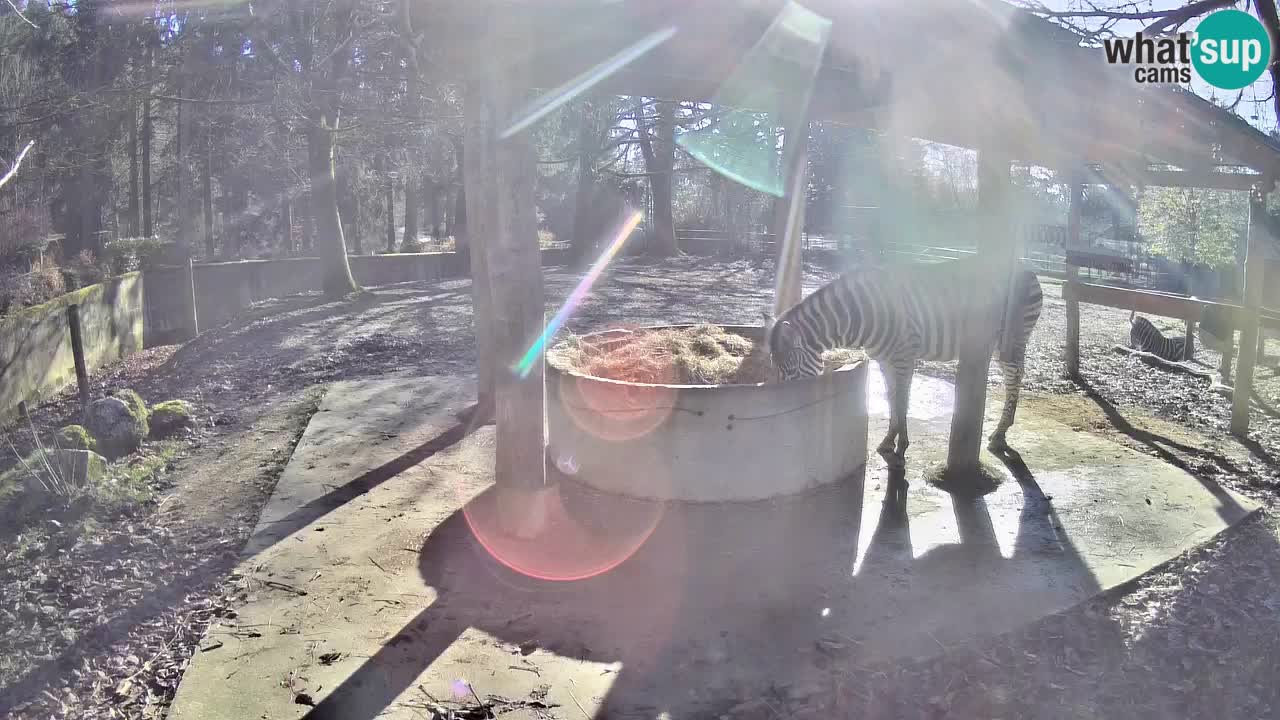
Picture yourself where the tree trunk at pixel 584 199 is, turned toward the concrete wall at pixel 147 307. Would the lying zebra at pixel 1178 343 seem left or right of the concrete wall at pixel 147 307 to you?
left

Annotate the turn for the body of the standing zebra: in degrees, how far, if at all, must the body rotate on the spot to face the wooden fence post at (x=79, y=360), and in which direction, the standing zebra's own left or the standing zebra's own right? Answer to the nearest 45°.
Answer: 0° — it already faces it

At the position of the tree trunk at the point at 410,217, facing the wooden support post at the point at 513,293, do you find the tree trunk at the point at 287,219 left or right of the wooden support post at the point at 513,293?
right

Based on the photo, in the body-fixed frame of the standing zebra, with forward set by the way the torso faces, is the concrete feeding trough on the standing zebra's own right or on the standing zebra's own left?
on the standing zebra's own left

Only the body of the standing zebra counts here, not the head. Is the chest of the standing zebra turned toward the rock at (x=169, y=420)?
yes

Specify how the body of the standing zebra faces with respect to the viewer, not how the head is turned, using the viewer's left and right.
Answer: facing to the left of the viewer
